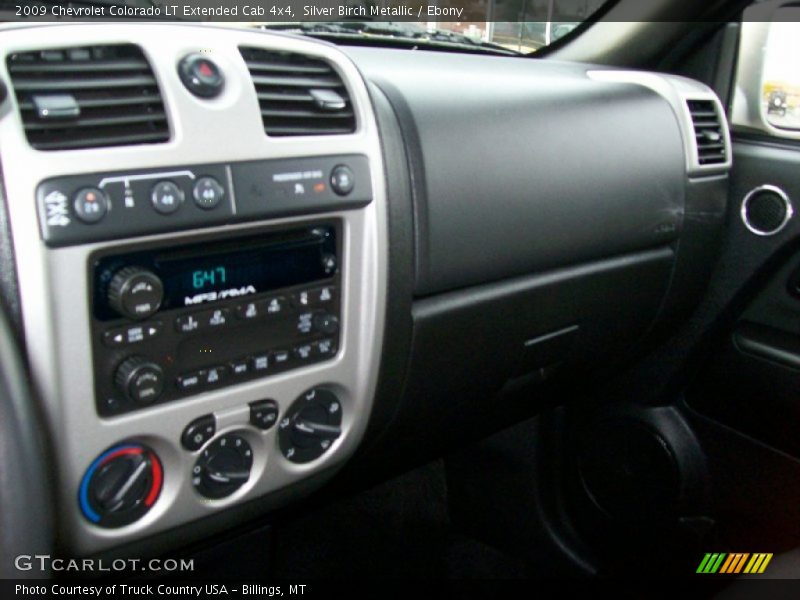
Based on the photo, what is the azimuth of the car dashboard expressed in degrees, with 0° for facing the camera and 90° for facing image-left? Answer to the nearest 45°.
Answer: approximately 315°
